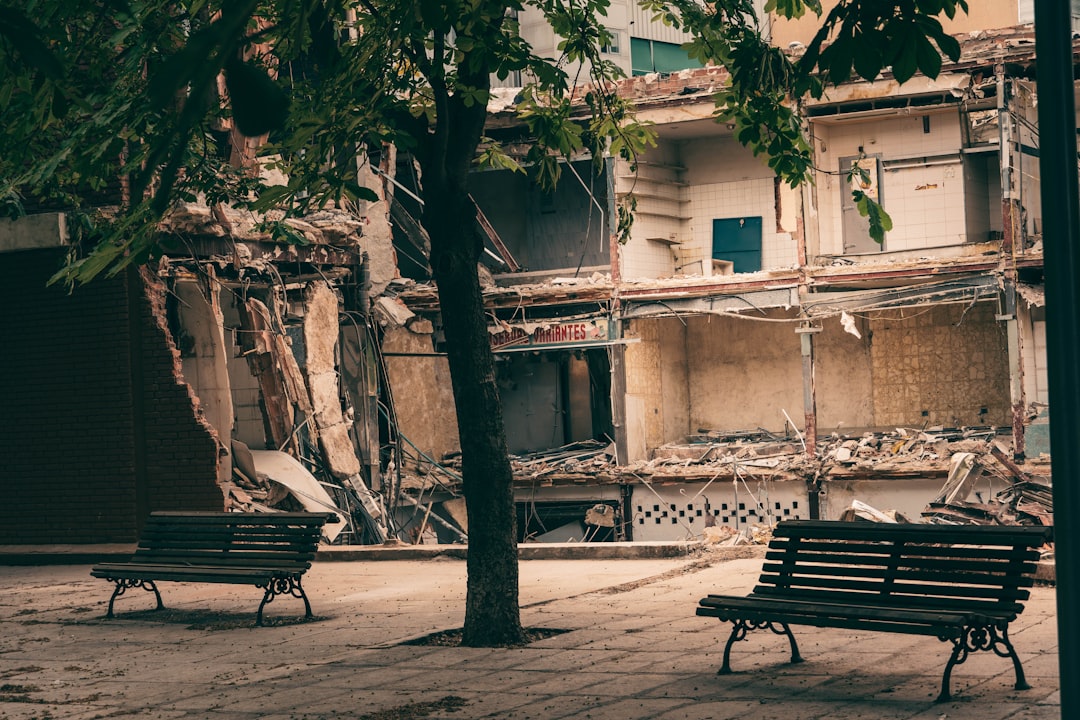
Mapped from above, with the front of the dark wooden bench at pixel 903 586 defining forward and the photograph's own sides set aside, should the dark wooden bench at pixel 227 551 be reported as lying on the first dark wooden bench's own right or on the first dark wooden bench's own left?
on the first dark wooden bench's own right

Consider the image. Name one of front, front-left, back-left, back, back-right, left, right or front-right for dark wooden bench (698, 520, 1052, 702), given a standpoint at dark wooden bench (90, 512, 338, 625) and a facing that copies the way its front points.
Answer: left

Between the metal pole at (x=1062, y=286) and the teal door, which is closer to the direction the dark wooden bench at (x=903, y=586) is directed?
the metal pole

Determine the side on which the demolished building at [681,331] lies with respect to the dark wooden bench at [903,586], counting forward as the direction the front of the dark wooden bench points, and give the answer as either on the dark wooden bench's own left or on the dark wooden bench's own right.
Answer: on the dark wooden bench's own right

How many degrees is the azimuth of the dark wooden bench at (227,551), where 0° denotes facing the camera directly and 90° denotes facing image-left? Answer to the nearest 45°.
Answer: approximately 45°

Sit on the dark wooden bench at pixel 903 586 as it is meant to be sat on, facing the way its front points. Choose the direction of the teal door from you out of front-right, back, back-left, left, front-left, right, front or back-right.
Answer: back-right

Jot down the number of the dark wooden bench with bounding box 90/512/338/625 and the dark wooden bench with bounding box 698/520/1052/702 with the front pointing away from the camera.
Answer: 0

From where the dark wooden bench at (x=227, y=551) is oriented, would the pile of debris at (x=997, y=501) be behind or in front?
behind

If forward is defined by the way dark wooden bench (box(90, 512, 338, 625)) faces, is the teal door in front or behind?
behind

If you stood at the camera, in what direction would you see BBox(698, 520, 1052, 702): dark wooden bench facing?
facing the viewer and to the left of the viewer

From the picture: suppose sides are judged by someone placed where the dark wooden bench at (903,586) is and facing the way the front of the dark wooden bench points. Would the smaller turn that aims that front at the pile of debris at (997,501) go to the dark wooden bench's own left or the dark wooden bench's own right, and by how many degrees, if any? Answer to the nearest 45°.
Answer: approximately 135° to the dark wooden bench's own right

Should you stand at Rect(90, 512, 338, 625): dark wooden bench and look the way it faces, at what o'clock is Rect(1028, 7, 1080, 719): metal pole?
The metal pole is roughly at 10 o'clock from the dark wooden bench.

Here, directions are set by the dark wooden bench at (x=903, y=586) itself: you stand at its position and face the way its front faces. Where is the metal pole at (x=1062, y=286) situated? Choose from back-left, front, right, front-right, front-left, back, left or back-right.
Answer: front-left

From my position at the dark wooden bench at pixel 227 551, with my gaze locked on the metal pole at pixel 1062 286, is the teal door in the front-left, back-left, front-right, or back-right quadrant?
back-left

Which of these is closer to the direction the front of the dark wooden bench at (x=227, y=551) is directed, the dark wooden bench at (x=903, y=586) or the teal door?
the dark wooden bench
